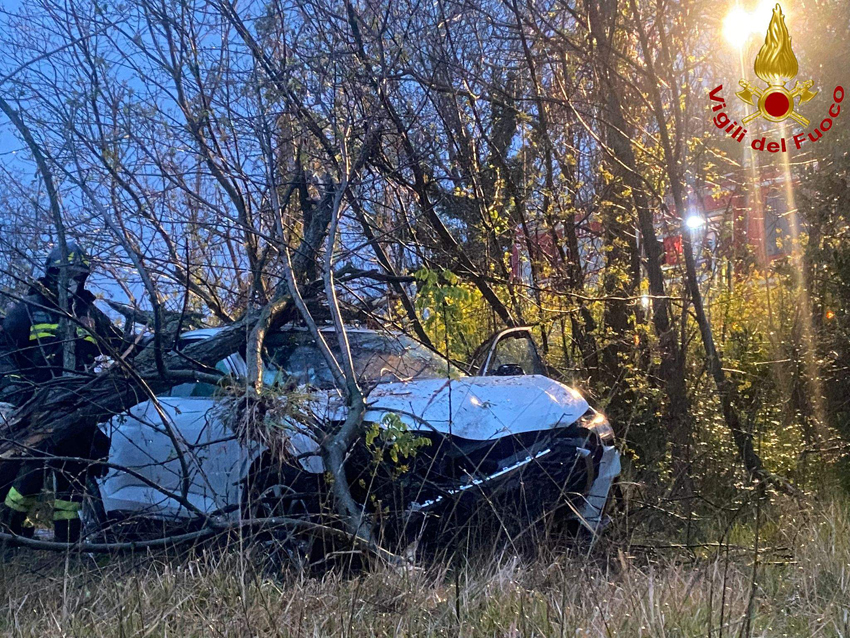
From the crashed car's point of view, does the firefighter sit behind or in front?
behind

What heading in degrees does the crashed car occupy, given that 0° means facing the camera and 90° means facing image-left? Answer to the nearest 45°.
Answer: approximately 315°

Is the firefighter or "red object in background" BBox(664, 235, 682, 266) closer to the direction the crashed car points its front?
the red object in background
